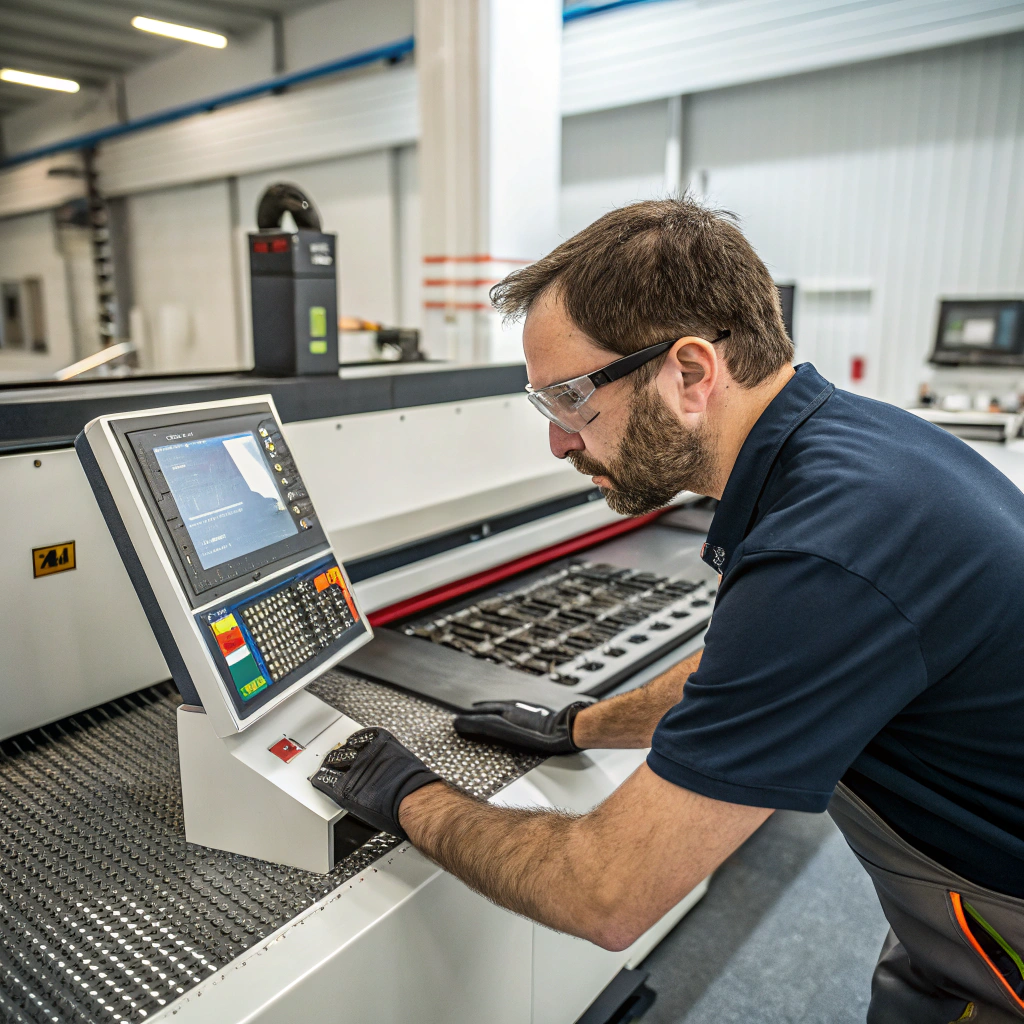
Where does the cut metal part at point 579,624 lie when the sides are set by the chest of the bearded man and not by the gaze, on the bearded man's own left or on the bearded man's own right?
on the bearded man's own right

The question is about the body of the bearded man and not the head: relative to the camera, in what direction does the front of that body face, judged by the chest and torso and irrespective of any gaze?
to the viewer's left

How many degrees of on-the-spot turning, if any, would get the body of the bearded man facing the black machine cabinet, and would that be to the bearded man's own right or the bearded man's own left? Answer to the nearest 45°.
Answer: approximately 45° to the bearded man's own right

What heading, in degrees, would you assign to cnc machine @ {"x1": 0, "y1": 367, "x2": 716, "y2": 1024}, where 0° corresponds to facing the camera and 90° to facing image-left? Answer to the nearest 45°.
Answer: approximately 315°

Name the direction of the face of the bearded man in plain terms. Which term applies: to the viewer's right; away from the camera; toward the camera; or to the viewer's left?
to the viewer's left

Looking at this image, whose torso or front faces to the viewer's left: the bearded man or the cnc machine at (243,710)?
the bearded man

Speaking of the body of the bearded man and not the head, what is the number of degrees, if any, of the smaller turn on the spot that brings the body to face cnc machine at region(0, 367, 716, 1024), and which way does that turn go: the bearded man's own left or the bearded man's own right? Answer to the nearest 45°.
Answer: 0° — they already face it

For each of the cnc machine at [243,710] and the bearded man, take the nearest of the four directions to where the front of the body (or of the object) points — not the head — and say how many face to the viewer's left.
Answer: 1

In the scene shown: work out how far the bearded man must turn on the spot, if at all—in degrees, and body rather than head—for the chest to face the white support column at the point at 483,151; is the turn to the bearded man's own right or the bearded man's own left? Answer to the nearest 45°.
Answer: approximately 90° to the bearded man's own right

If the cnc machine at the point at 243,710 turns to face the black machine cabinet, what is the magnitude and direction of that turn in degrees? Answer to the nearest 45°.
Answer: approximately 135° to its left
